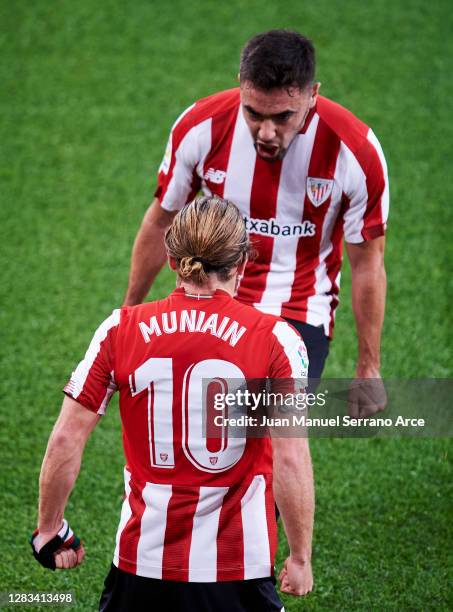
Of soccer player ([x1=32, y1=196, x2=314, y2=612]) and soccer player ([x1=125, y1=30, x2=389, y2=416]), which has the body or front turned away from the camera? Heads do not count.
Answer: soccer player ([x1=32, y1=196, x2=314, y2=612])

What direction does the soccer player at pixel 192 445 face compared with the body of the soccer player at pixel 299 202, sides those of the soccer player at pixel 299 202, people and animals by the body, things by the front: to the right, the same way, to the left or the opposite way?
the opposite way

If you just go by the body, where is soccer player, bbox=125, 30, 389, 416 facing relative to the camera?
toward the camera

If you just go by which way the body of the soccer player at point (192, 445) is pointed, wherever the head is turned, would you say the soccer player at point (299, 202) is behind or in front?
in front

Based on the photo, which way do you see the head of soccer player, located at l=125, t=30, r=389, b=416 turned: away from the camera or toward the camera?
toward the camera

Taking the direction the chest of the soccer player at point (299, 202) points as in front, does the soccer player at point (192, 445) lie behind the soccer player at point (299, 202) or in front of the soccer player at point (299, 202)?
in front

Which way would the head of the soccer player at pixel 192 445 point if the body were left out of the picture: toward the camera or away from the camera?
away from the camera

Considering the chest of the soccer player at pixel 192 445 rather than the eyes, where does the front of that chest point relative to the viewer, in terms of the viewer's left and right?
facing away from the viewer

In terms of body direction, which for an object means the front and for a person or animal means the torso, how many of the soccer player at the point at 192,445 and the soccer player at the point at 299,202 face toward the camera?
1
